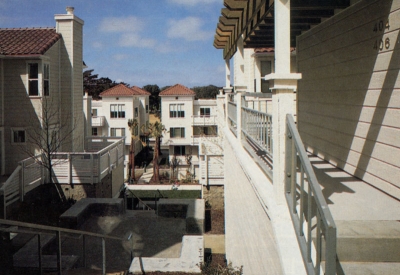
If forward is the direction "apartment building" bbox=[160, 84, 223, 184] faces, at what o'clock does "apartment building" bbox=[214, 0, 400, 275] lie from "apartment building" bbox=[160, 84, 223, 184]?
"apartment building" bbox=[214, 0, 400, 275] is roughly at 12 o'clock from "apartment building" bbox=[160, 84, 223, 184].

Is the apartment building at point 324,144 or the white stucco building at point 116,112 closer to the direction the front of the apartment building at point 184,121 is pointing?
the apartment building

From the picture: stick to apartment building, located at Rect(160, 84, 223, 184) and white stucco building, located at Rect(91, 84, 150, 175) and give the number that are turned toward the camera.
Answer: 2

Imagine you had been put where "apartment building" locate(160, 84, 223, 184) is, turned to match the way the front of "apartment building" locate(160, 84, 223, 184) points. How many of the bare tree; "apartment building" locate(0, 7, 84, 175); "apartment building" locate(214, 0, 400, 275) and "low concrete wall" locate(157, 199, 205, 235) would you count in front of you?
4

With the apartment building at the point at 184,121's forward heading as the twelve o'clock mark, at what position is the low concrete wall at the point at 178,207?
The low concrete wall is roughly at 12 o'clock from the apartment building.

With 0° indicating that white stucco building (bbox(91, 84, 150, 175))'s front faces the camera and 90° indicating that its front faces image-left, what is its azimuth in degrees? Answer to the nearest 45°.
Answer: approximately 0°

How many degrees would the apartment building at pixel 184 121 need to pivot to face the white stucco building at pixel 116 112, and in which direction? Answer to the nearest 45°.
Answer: approximately 90° to its right

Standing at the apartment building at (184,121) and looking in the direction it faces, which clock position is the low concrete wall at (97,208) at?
The low concrete wall is roughly at 12 o'clock from the apartment building.

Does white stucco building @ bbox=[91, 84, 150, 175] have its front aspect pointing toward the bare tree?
yes
